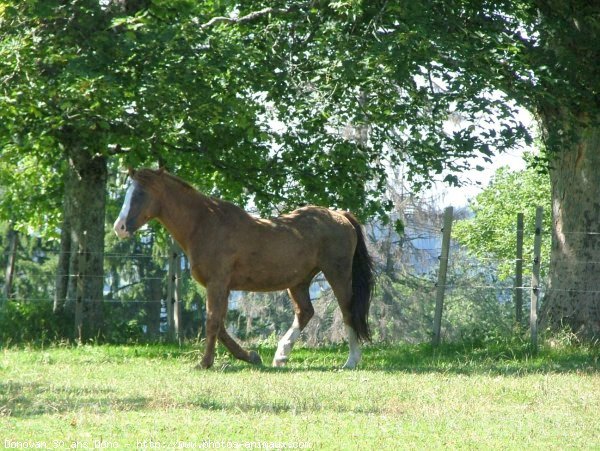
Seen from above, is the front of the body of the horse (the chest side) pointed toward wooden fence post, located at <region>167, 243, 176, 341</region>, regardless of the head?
no

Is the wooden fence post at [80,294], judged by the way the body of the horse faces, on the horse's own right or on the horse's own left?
on the horse's own right

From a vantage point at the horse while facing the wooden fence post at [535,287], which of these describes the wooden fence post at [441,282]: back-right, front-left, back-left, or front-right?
front-left

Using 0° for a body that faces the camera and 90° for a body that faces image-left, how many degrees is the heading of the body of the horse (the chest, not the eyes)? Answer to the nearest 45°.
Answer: approximately 90°

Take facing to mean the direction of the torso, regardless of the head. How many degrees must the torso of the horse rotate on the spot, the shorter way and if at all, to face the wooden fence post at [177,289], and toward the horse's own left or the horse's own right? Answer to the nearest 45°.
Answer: approximately 90° to the horse's own right

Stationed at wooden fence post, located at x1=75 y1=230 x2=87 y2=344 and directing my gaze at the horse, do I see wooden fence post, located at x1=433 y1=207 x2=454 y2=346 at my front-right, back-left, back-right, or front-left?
front-left

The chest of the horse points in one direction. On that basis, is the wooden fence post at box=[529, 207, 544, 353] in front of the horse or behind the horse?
behind
